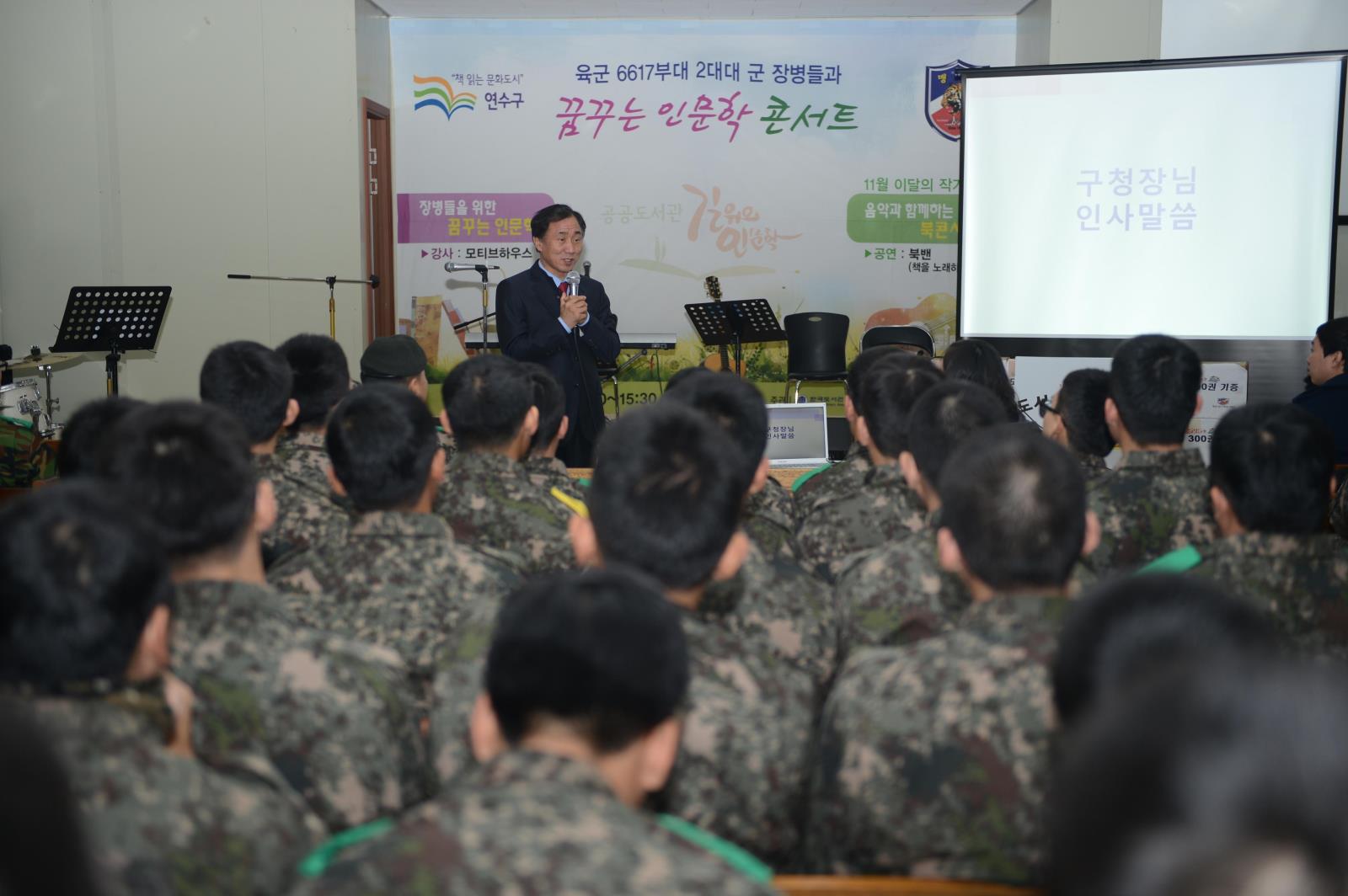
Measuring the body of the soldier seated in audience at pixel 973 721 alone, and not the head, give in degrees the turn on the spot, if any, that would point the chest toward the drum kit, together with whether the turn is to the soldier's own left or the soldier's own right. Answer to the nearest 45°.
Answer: approximately 45° to the soldier's own left

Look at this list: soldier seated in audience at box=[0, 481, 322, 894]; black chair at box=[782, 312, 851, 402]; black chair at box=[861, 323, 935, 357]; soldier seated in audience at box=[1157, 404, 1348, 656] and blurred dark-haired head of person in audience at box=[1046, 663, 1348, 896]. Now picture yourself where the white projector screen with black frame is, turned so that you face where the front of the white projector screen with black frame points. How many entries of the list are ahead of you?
3

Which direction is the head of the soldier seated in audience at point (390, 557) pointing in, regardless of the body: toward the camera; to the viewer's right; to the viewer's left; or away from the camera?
away from the camera

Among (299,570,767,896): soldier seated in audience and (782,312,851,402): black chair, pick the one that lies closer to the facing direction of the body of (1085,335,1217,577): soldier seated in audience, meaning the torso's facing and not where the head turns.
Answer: the black chair

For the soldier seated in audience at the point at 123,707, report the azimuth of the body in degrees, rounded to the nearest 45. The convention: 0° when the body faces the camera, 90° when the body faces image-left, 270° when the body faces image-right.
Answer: approximately 180°

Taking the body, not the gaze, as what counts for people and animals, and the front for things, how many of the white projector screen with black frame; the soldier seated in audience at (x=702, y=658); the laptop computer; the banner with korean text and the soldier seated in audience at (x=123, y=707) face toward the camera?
3

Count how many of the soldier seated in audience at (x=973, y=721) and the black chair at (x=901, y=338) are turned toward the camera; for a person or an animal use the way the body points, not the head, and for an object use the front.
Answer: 1

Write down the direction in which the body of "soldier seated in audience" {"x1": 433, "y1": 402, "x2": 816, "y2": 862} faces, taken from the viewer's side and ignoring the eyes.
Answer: away from the camera

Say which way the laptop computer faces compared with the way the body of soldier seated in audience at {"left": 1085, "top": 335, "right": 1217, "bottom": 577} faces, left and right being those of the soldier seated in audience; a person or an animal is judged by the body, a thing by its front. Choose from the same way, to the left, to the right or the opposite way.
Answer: the opposite way

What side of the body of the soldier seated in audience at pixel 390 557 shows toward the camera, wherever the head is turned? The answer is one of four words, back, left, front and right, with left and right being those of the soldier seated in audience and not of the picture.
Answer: back

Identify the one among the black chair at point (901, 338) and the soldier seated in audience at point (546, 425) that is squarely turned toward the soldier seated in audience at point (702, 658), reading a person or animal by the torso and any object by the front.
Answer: the black chair

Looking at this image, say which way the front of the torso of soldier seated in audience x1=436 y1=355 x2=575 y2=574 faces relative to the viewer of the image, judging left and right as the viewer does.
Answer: facing away from the viewer
